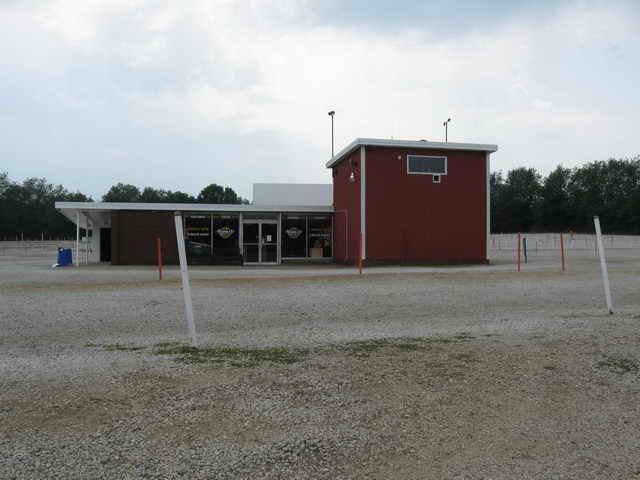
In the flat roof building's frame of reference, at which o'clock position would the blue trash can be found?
The blue trash can is roughly at 3 o'clock from the flat roof building.

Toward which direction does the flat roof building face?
toward the camera
